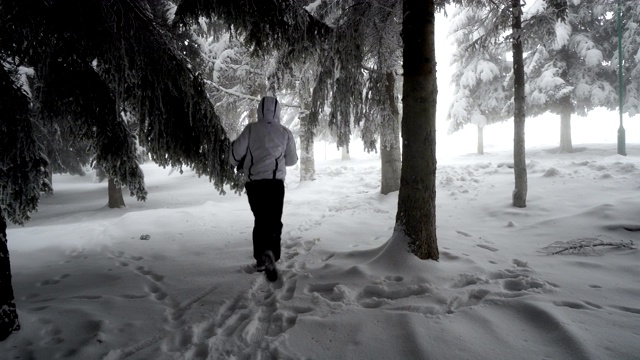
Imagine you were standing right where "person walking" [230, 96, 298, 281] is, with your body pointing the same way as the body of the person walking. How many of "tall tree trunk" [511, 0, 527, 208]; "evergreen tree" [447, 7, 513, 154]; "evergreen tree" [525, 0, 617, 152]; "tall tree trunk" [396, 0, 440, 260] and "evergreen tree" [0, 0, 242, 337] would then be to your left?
1

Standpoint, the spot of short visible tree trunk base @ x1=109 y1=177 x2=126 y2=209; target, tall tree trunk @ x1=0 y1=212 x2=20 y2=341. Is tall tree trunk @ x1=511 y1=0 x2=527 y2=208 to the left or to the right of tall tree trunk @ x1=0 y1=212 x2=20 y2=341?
left

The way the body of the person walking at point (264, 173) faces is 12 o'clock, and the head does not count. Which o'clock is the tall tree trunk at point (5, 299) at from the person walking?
The tall tree trunk is roughly at 8 o'clock from the person walking.

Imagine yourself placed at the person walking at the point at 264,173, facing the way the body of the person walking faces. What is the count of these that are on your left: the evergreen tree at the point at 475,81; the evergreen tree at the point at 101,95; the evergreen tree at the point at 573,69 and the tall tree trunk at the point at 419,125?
1

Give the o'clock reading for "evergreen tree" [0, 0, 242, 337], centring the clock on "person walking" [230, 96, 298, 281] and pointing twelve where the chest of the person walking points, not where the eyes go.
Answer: The evergreen tree is roughly at 9 o'clock from the person walking.

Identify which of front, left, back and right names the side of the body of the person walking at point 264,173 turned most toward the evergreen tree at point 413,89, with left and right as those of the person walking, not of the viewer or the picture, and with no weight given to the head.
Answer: right

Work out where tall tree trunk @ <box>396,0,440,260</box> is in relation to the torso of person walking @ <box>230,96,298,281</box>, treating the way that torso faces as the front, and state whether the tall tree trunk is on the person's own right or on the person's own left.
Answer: on the person's own right

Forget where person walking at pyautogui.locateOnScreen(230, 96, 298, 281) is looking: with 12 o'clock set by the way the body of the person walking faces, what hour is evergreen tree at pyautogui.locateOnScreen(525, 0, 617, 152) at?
The evergreen tree is roughly at 2 o'clock from the person walking.

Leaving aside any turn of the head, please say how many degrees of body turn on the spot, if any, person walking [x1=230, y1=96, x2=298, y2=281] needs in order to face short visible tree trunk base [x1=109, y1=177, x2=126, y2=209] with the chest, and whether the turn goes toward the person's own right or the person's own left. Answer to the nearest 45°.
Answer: approximately 45° to the person's own left

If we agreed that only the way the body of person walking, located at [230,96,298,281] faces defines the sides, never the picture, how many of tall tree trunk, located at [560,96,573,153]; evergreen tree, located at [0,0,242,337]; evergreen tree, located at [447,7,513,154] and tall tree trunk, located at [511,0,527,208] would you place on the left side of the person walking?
1

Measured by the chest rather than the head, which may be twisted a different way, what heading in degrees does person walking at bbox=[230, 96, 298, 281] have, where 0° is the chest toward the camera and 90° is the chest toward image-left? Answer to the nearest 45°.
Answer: approximately 180°

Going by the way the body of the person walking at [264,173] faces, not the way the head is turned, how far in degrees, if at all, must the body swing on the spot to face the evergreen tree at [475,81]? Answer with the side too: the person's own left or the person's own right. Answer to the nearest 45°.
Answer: approximately 45° to the person's own right
